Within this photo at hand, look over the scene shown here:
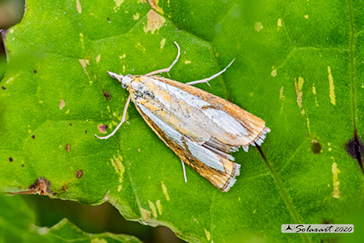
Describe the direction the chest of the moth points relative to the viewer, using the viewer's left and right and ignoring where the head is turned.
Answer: facing away from the viewer and to the left of the viewer
